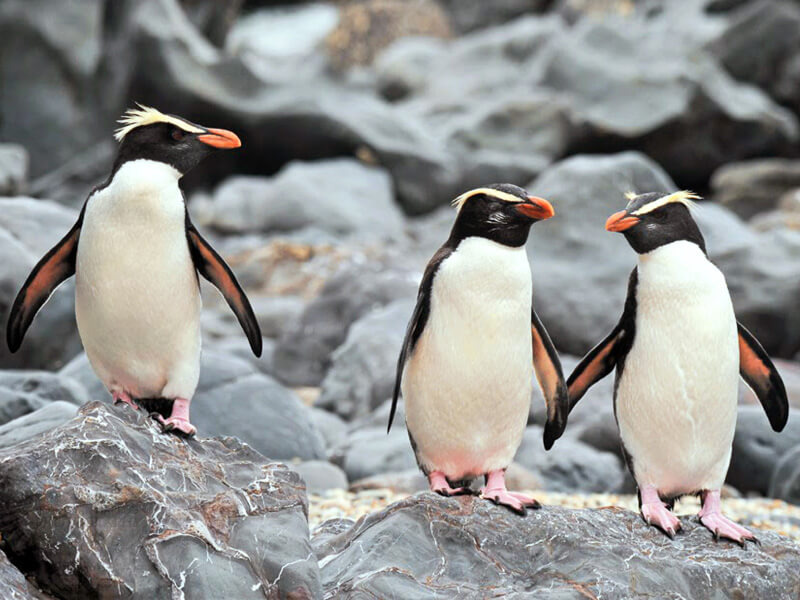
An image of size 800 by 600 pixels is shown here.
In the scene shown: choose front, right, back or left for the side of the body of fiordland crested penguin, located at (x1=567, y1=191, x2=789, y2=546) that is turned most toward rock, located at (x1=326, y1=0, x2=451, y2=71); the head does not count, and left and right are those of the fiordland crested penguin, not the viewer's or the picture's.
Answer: back

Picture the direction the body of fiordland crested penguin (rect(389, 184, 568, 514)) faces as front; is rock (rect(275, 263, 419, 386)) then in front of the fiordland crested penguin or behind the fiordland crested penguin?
behind

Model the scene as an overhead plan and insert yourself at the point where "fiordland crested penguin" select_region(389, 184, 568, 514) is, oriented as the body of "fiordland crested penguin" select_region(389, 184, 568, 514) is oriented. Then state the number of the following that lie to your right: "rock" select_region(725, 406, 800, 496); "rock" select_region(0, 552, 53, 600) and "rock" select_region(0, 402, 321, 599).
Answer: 2

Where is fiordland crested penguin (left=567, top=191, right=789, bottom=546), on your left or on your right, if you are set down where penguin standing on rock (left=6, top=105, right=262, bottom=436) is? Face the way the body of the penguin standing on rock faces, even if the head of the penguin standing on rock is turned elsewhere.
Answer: on your left

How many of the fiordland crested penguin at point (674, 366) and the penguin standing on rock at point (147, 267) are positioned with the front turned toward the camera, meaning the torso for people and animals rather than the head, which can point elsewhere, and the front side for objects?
2

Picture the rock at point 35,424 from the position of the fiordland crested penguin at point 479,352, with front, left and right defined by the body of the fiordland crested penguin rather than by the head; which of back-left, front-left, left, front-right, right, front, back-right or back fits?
back-right

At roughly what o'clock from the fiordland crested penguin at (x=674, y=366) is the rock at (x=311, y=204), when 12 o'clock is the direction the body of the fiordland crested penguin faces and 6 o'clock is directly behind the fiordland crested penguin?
The rock is roughly at 5 o'clock from the fiordland crested penguin.

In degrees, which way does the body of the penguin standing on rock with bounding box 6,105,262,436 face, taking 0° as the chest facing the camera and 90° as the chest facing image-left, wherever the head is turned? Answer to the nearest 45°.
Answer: approximately 0°

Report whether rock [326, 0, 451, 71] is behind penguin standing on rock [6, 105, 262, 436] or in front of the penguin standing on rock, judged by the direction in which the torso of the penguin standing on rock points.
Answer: behind

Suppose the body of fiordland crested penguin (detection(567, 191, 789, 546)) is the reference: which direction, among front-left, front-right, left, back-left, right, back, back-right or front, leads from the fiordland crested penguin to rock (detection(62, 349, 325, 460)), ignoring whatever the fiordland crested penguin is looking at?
back-right

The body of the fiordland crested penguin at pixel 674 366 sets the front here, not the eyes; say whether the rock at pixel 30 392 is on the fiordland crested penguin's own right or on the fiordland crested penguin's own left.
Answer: on the fiordland crested penguin's own right

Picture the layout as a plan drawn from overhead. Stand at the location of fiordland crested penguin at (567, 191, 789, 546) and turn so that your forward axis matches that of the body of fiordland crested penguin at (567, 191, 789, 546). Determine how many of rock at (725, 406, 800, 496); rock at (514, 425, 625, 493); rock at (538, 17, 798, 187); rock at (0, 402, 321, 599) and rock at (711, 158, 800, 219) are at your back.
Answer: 4

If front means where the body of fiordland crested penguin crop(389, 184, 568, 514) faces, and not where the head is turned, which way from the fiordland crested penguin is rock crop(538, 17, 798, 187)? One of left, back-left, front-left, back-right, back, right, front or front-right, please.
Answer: back-left
